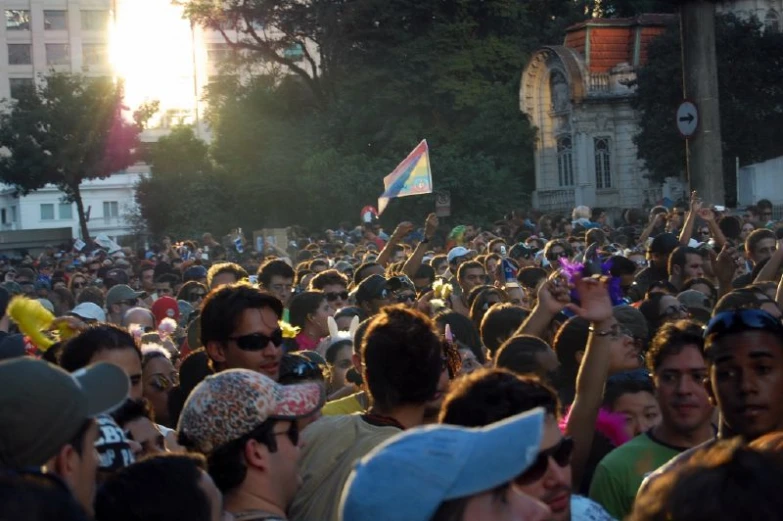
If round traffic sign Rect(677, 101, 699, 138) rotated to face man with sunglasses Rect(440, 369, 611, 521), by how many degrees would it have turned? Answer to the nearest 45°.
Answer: approximately 45° to its left

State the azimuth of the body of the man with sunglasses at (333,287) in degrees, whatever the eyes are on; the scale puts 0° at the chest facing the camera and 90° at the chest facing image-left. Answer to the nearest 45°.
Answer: approximately 315°

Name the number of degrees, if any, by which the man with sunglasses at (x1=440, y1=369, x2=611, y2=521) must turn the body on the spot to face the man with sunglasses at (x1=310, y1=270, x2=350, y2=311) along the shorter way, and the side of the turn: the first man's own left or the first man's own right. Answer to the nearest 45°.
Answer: approximately 135° to the first man's own left

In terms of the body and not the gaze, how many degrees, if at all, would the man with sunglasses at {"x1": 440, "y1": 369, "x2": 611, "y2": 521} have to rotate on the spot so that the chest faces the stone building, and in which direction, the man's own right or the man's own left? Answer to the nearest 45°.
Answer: approximately 135° to the man's own left

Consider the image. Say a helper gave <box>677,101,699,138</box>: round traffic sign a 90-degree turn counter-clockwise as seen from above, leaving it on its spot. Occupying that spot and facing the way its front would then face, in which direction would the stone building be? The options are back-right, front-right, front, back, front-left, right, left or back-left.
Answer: back-left

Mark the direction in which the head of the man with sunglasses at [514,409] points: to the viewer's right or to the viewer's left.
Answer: to the viewer's right

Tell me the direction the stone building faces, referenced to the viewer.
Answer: facing the viewer and to the left of the viewer
